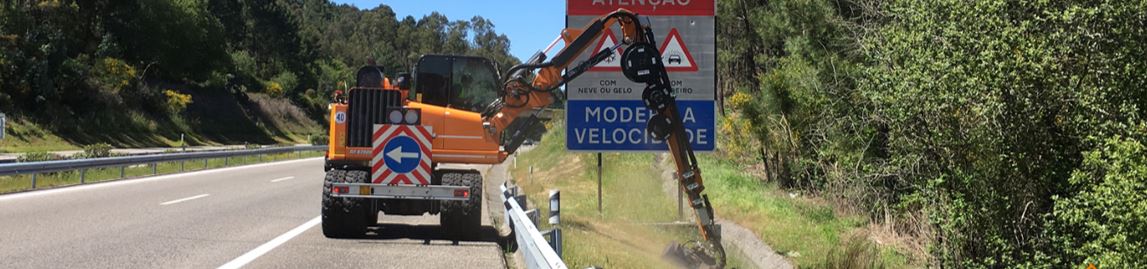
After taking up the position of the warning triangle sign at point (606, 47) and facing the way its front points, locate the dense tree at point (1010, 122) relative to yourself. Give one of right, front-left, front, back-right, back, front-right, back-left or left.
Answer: left

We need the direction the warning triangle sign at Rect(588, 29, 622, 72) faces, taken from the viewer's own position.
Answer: facing the viewer

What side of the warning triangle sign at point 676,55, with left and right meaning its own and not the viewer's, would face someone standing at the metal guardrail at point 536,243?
front

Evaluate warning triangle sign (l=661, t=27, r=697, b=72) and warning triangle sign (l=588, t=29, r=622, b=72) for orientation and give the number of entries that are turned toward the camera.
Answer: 2

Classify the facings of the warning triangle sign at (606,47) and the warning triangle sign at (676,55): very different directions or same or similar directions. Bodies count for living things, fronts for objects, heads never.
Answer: same or similar directions

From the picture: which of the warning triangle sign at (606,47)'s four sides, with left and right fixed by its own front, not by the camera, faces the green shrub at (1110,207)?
front

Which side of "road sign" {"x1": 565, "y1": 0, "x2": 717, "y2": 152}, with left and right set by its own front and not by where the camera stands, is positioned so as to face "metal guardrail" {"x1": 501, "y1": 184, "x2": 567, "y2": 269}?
front

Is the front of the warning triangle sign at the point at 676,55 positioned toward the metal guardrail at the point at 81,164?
no

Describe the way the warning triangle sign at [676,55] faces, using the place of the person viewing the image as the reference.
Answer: facing the viewer

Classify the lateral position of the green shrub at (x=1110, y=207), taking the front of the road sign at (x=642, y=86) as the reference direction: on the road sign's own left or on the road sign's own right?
on the road sign's own left

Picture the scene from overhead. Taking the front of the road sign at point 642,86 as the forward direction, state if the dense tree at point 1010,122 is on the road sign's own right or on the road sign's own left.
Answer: on the road sign's own left

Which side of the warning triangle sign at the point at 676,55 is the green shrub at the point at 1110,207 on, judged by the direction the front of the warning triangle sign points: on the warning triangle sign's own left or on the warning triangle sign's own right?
on the warning triangle sign's own left
